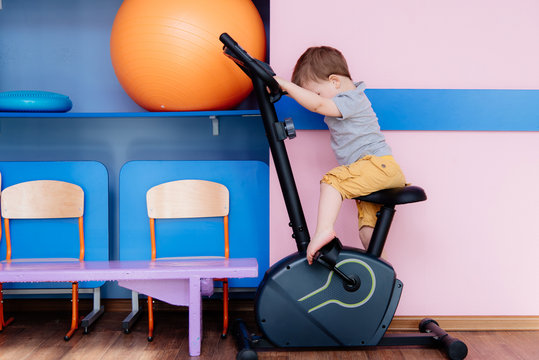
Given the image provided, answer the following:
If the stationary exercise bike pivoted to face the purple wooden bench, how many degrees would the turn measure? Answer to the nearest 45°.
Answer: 0° — it already faces it

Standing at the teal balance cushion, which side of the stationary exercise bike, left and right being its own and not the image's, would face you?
front

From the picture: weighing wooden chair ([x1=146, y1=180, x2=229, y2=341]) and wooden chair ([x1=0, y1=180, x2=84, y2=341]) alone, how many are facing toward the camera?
2

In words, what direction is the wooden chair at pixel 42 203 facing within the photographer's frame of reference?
facing the viewer

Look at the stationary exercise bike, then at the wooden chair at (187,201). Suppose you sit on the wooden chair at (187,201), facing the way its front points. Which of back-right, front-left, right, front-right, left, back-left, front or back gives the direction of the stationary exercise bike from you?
front-left

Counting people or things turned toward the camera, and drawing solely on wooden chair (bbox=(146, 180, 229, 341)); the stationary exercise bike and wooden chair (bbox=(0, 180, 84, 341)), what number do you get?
2

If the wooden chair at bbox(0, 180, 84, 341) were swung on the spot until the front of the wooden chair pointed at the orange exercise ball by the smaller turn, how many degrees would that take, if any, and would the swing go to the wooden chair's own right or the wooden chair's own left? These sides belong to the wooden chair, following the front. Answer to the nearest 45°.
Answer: approximately 45° to the wooden chair's own left

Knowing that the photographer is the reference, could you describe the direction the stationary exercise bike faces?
facing to the left of the viewer
